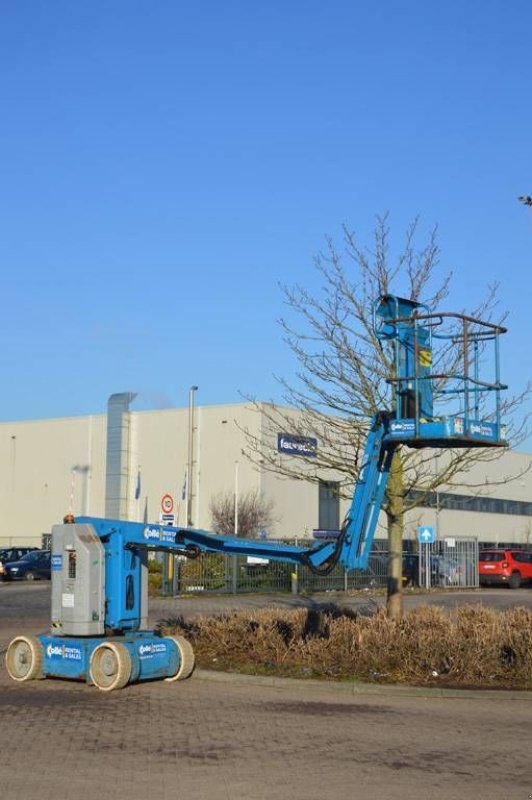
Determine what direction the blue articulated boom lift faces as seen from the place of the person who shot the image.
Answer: facing the viewer and to the right of the viewer

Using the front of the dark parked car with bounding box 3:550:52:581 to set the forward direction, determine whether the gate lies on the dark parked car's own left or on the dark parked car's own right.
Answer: on the dark parked car's own left

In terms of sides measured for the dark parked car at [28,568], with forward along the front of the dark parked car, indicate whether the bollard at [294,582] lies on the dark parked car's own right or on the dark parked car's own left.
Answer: on the dark parked car's own left

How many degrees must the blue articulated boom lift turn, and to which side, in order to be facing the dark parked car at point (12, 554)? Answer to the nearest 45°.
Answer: approximately 135° to its left

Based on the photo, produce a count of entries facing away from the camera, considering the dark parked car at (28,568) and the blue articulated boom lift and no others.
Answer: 0

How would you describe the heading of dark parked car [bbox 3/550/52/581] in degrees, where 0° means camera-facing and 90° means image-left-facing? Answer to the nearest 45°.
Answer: approximately 45°
